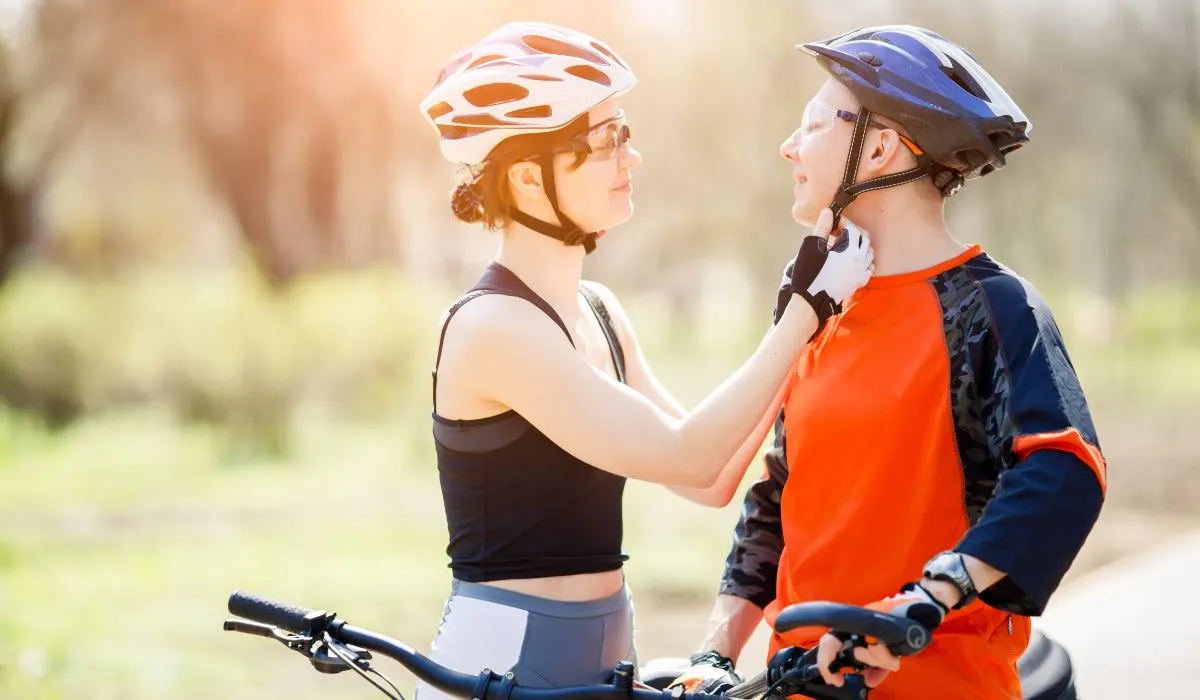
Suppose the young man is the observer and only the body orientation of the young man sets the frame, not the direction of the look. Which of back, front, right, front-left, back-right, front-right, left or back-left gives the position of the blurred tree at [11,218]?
right

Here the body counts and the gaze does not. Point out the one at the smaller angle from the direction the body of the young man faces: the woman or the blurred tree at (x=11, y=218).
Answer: the woman

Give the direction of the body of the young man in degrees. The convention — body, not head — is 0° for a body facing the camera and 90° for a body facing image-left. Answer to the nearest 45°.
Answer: approximately 45°

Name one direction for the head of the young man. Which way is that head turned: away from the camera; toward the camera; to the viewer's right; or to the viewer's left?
to the viewer's left

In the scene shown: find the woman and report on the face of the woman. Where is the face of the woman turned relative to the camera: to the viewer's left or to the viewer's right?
to the viewer's right

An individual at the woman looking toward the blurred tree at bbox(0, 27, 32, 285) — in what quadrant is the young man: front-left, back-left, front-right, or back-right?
back-right

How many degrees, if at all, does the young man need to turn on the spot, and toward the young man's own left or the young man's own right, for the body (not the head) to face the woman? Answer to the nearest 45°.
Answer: approximately 45° to the young man's own right

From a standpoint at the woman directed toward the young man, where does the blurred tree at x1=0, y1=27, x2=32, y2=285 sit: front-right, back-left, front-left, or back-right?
back-left
